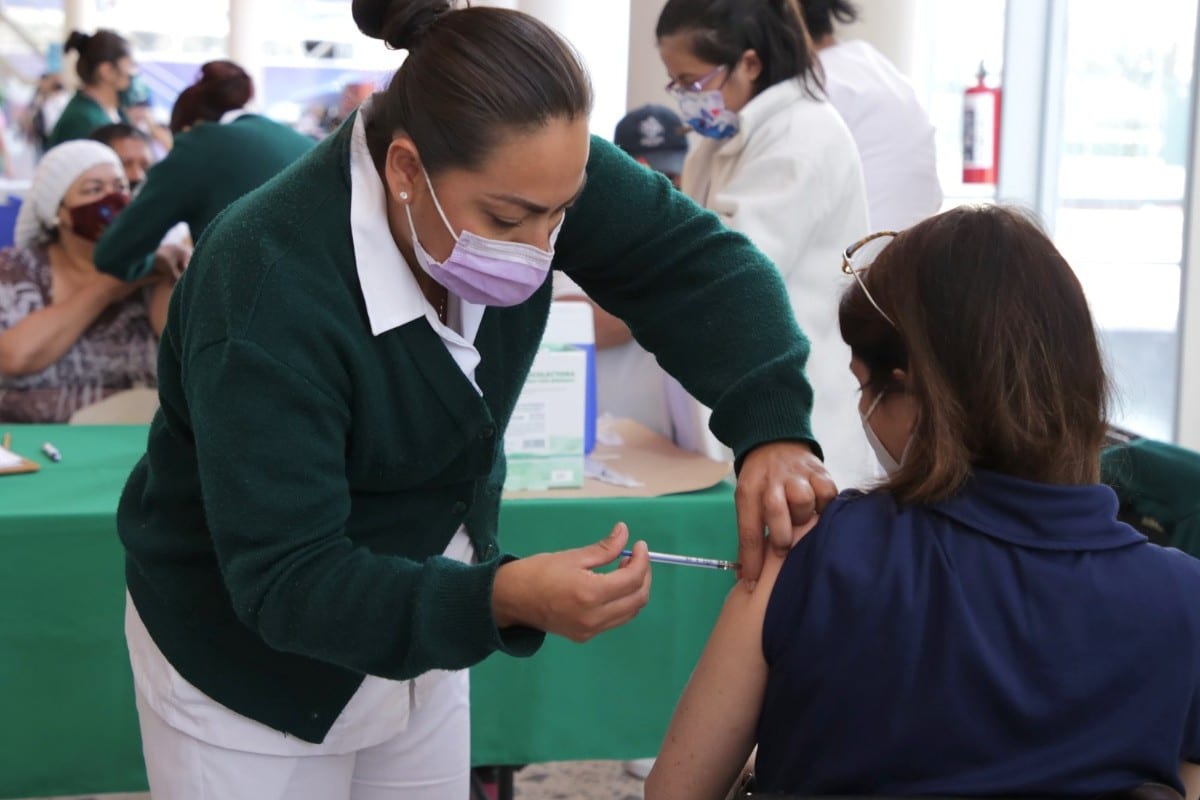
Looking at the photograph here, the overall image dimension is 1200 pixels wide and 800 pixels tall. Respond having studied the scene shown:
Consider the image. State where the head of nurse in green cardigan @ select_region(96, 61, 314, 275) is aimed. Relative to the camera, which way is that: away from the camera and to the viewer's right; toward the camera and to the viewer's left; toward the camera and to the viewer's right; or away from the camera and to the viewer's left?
away from the camera and to the viewer's left

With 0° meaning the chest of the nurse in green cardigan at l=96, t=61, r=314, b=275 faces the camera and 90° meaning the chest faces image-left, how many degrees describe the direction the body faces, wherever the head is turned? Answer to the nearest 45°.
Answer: approximately 135°

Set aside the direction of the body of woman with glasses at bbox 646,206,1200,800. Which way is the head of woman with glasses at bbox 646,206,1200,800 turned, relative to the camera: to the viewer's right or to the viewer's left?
to the viewer's left

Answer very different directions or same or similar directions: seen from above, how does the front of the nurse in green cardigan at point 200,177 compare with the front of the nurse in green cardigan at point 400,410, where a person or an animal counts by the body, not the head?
very different directions

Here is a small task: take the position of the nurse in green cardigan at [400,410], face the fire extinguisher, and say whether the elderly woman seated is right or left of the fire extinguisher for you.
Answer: left

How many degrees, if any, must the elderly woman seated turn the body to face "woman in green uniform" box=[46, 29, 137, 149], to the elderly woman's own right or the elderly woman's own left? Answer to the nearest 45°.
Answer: approximately 135° to the elderly woman's own left

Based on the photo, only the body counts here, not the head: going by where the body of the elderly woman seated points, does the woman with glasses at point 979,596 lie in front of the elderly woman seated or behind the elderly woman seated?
in front

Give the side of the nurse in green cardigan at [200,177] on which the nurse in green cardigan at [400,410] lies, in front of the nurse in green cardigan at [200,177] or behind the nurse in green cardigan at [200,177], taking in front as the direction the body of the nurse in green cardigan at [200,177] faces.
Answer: behind

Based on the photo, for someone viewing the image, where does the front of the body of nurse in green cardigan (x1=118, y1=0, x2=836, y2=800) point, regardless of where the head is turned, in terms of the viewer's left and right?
facing the viewer and to the right of the viewer
